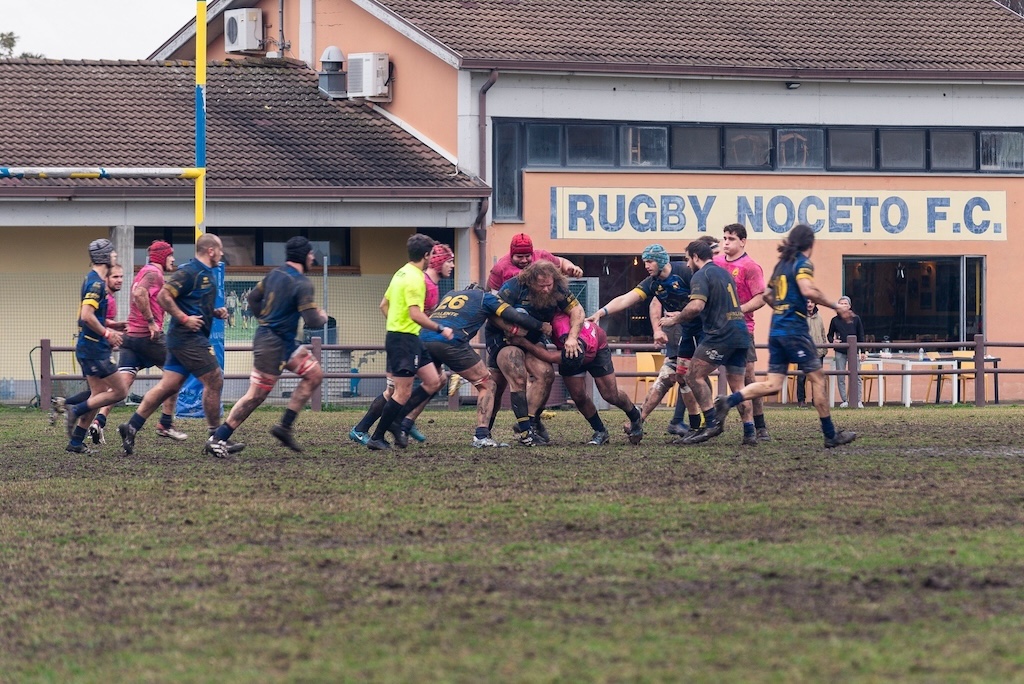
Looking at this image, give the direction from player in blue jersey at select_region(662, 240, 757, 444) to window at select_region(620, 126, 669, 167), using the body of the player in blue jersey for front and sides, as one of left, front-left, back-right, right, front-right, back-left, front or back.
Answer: front-right

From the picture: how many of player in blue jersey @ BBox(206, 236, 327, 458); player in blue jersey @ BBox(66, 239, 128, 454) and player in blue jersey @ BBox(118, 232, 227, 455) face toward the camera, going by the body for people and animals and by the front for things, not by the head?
0

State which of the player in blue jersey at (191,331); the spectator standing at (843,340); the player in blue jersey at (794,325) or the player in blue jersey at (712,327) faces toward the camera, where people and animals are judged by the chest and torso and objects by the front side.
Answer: the spectator standing

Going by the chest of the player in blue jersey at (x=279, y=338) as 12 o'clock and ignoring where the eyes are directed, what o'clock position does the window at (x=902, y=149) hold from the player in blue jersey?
The window is roughly at 12 o'clock from the player in blue jersey.

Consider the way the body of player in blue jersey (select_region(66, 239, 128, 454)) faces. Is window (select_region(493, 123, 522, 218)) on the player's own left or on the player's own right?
on the player's own left

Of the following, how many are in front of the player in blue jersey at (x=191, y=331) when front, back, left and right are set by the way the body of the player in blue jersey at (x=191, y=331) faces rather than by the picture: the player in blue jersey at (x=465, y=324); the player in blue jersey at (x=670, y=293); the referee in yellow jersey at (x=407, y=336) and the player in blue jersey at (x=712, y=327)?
4

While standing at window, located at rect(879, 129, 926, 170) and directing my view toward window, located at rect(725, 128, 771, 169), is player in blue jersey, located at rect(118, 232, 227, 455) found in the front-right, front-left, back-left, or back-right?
front-left

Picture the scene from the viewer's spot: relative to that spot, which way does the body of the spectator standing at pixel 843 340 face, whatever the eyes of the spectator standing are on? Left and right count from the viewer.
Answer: facing the viewer

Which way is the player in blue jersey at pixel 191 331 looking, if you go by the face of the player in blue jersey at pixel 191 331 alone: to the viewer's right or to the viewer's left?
to the viewer's right

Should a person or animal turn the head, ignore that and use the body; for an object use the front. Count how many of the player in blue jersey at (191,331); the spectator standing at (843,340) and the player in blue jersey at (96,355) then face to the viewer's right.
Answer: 2

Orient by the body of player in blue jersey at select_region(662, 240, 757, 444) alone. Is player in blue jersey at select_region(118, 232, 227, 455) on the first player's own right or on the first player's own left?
on the first player's own left

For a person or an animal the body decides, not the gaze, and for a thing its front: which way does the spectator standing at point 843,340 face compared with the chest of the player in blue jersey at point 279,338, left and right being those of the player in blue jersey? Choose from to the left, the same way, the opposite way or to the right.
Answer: the opposite way

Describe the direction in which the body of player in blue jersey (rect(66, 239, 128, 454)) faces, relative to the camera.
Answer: to the viewer's right

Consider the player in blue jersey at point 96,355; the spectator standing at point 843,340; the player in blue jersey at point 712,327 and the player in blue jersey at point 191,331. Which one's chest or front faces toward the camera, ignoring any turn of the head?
the spectator standing

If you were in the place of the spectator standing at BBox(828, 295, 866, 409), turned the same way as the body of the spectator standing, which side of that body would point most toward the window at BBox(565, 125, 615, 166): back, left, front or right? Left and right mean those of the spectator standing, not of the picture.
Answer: right

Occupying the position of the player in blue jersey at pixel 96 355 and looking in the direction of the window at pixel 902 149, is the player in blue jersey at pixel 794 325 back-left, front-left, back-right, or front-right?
front-right
